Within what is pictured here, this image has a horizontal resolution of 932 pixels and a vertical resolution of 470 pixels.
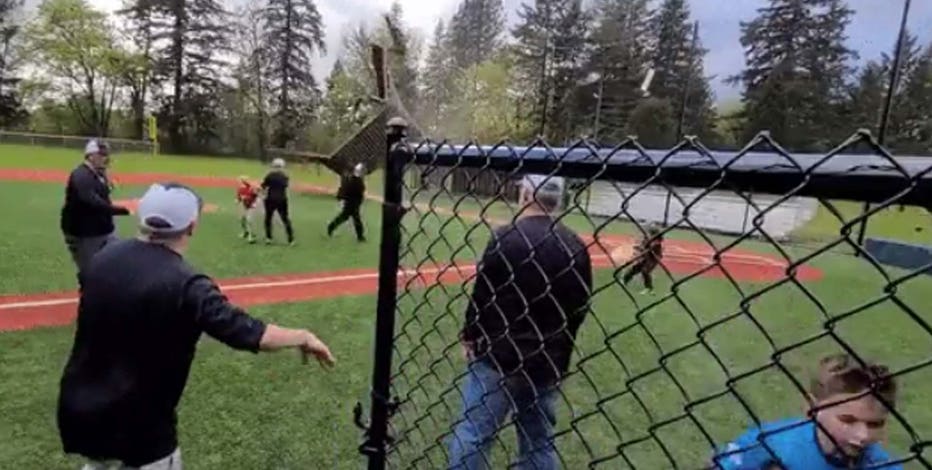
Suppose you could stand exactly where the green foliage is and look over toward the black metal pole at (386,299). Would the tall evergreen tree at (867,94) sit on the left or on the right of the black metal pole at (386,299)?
left

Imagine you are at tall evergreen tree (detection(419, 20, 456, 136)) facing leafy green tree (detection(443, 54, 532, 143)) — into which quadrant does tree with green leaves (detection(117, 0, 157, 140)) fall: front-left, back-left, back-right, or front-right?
back-right

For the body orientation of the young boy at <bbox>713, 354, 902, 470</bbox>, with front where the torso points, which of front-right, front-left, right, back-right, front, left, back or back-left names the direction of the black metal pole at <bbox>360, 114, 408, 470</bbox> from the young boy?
back-right

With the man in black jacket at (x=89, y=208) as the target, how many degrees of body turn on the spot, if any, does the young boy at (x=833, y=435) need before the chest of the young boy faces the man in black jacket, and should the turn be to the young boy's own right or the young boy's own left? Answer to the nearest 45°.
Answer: approximately 135° to the young boy's own right

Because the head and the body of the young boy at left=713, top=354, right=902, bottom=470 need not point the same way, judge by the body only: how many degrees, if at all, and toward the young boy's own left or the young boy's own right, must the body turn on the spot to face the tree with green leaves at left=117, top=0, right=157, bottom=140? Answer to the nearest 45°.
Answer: approximately 180°

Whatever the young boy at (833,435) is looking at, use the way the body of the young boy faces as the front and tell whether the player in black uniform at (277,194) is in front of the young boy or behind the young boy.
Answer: behind

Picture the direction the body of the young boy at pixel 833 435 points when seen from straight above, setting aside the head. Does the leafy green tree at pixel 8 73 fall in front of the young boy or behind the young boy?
behind

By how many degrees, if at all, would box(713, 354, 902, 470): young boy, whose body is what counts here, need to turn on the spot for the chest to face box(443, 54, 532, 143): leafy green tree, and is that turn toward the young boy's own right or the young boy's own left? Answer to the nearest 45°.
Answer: approximately 180°

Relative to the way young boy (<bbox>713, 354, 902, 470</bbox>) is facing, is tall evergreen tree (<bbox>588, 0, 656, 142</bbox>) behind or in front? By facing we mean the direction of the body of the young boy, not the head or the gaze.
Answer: behind

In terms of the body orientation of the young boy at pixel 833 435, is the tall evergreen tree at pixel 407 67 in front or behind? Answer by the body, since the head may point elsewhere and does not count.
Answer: behind

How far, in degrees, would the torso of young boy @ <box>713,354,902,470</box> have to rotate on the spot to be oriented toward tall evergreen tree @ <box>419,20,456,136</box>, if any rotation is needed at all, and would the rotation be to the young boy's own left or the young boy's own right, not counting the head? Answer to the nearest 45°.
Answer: approximately 180°
